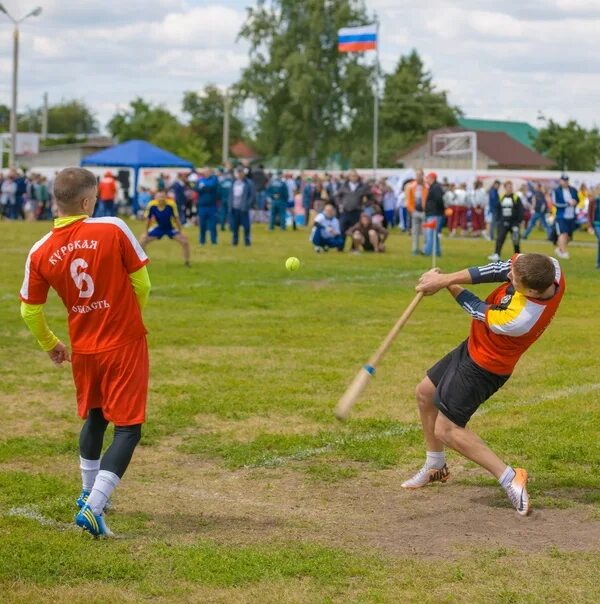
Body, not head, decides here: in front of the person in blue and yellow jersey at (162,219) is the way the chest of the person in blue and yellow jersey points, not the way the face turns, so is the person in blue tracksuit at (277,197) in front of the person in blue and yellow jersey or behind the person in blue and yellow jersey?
behind

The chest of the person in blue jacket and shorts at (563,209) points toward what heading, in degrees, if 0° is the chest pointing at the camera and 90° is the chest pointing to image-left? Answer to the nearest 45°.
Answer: approximately 0°

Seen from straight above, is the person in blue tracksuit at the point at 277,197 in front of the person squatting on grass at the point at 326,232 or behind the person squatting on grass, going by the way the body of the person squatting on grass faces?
behind

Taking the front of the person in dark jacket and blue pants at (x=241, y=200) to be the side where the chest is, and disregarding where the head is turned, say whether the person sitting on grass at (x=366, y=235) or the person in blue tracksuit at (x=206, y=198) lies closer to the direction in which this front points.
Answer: the person sitting on grass

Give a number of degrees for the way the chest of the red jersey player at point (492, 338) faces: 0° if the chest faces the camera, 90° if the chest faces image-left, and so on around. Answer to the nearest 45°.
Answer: approximately 90°

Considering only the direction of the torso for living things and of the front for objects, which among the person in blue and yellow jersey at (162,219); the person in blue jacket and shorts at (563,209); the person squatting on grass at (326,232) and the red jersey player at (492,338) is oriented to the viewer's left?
the red jersey player

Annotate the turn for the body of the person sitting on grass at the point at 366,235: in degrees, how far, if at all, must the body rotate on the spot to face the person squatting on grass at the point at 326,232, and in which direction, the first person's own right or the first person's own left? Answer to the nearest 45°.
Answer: approximately 90° to the first person's own right

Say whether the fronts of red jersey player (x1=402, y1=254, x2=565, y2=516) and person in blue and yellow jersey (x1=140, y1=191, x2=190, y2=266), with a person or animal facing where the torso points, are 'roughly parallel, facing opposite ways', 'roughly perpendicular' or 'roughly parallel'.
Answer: roughly perpendicular

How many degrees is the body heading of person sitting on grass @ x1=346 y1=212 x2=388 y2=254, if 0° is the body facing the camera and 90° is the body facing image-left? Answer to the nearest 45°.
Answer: approximately 0°

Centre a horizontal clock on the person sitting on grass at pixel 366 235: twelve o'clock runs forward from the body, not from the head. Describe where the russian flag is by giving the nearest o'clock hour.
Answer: The russian flag is roughly at 6 o'clock from the person sitting on grass.
